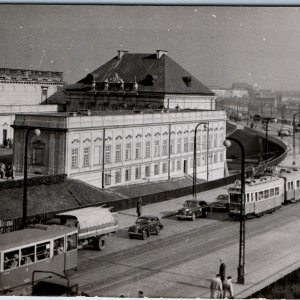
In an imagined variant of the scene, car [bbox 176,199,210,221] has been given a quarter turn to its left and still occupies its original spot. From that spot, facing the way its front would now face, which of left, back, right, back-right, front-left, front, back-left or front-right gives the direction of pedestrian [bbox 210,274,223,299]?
front-right

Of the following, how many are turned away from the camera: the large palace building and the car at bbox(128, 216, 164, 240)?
0

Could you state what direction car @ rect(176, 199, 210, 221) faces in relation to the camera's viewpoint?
facing the viewer and to the left of the viewer

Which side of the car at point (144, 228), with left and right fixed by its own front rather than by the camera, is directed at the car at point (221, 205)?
back

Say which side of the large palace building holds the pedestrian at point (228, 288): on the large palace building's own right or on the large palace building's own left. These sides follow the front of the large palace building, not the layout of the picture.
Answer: on the large palace building's own left

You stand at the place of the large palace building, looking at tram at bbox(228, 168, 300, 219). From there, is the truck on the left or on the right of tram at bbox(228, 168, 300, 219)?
right

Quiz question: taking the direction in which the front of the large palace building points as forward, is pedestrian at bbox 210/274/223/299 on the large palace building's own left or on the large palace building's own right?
on the large palace building's own left

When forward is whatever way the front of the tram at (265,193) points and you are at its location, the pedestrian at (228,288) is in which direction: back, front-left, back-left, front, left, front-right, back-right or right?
front-left
